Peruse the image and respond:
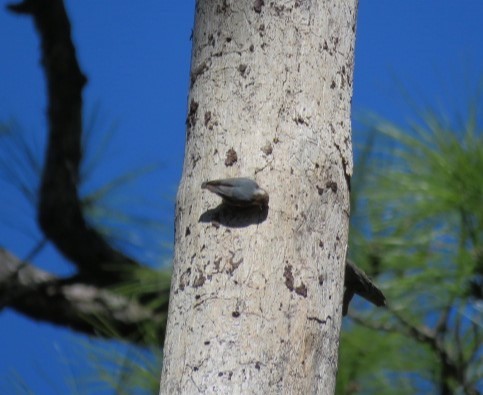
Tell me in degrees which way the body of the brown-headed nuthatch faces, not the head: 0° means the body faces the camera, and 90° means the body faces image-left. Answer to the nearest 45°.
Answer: approximately 270°
